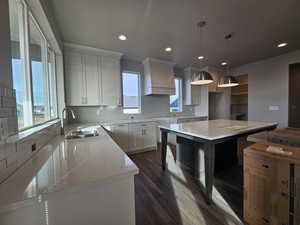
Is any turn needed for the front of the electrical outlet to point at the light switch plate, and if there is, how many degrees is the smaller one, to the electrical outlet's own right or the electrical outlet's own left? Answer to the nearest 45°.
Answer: approximately 45° to the electrical outlet's own left

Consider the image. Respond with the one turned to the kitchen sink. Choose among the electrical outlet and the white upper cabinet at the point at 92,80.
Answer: the white upper cabinet

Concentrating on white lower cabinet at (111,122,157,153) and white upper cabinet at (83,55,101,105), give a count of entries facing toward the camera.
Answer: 2

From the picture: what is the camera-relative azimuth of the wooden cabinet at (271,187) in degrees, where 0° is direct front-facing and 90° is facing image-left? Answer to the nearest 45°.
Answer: approximately 45°

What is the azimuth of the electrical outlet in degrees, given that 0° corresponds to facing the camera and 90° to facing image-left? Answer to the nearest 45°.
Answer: approximately 315°

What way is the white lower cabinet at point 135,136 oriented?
toward the camera

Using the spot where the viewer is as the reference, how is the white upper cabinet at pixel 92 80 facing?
facing the viewer

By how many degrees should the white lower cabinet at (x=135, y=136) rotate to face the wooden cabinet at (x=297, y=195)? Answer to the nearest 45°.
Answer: approximately 45° to its left

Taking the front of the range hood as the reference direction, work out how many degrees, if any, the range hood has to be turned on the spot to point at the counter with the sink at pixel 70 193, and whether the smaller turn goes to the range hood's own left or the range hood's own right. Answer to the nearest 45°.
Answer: approximately 45° to the range hood's own right

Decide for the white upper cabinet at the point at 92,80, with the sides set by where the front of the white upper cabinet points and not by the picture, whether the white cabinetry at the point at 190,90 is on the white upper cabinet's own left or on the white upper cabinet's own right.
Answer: on the white upper cabinet's own left

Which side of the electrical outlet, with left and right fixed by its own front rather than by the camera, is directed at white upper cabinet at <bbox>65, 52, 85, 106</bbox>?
left

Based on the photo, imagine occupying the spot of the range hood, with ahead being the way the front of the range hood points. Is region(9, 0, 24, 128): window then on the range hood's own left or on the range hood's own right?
on the range hood's own right

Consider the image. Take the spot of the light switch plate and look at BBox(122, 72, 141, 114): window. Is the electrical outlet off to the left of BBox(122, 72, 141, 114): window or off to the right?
left
